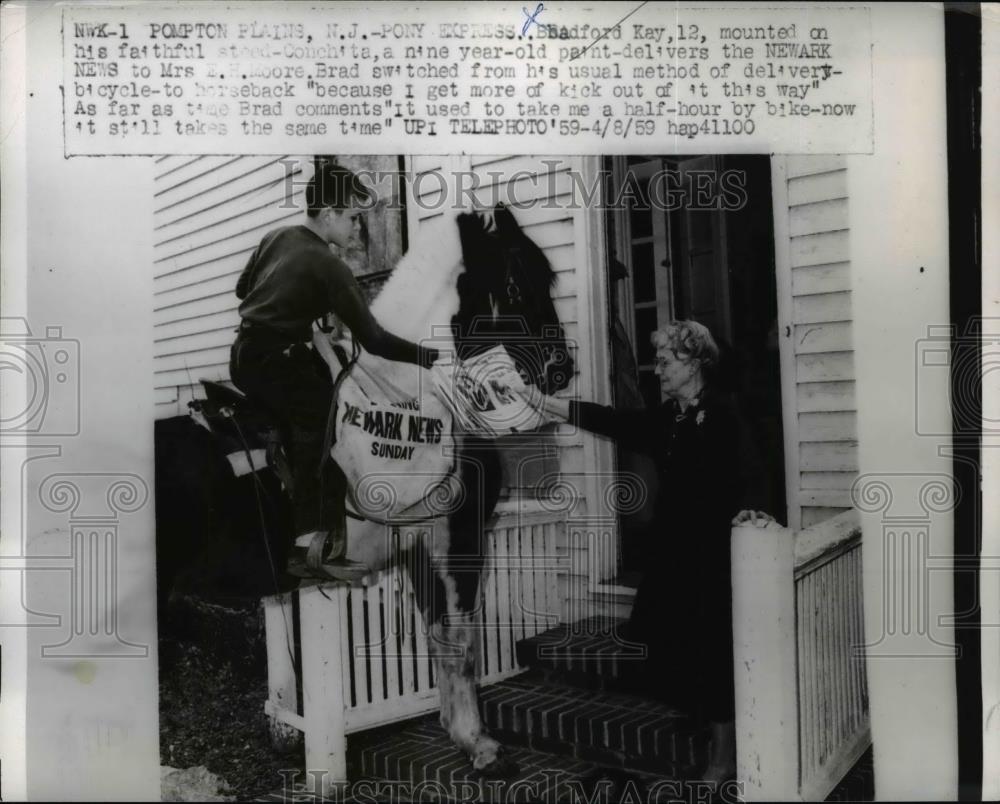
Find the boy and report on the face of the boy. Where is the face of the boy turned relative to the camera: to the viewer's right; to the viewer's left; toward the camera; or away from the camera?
to the viewer's right

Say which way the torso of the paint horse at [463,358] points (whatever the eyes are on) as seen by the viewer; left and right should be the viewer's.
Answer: facing to the right of the viewer

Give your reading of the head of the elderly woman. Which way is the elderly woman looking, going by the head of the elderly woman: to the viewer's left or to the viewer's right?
to the viewer's left
